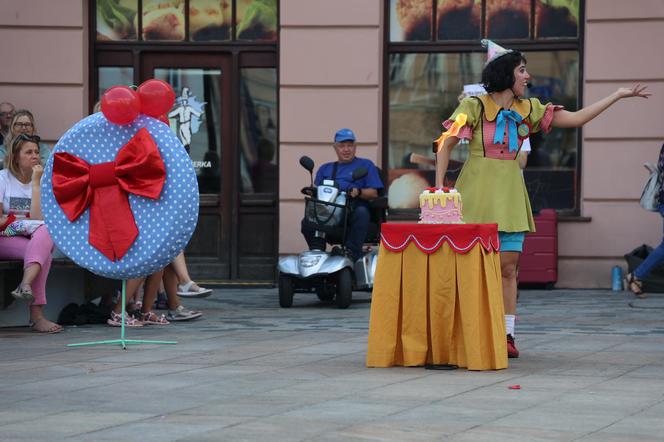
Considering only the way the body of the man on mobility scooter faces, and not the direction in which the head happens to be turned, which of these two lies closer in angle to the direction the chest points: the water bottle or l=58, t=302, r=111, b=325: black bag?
the black bag

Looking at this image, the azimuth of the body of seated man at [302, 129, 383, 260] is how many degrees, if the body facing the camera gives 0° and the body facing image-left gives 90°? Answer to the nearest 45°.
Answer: approximately 45°

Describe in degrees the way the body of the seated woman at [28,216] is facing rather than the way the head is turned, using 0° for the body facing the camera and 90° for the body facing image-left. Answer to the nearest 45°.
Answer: approximately 315°
